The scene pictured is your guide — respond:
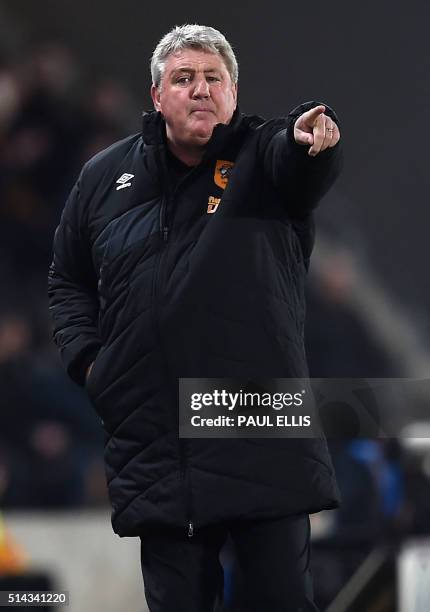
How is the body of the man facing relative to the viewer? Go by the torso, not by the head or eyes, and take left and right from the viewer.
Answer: facing the viewer
